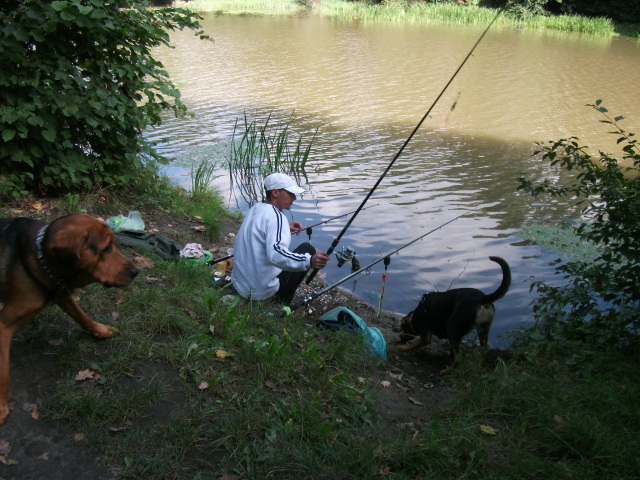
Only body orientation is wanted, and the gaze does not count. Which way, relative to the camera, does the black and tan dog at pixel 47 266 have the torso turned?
to the viewer's right

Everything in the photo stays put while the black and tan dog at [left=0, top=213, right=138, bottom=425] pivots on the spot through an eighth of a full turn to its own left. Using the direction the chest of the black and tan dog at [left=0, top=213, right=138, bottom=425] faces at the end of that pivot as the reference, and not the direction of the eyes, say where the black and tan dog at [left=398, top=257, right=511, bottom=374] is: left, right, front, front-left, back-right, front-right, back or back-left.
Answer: front-right

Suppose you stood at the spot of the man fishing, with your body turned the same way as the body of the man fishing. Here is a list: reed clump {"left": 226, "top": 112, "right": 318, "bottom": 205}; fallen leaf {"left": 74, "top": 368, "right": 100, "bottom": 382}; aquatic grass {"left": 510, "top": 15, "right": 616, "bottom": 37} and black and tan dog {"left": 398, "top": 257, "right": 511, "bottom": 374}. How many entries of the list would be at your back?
1

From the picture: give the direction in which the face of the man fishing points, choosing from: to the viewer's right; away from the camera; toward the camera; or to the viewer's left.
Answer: to the viewer's right

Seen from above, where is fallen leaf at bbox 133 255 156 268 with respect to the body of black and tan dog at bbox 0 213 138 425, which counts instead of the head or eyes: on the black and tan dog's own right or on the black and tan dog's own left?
on the black and tan dog's own left

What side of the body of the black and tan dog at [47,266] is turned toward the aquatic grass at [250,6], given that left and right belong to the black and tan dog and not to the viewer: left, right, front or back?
left

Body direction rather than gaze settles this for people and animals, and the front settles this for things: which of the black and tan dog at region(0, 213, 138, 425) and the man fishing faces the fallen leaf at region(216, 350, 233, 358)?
the black and tan dog

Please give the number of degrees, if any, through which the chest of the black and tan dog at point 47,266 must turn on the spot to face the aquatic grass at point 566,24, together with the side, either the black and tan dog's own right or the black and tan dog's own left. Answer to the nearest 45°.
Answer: approximately 45° to the black and tan dog's own left

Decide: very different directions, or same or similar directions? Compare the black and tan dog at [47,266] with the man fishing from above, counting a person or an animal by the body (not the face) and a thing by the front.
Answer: same or similar directions

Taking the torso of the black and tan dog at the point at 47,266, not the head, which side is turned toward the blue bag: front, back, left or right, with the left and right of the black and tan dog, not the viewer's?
front

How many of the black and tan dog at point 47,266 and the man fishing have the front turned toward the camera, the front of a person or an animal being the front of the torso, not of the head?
0

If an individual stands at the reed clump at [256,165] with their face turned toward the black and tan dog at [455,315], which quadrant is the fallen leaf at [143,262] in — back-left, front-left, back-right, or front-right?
front-right

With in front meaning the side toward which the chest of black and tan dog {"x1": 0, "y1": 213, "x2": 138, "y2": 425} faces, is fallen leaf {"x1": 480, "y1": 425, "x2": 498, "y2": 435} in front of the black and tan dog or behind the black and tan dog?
in front

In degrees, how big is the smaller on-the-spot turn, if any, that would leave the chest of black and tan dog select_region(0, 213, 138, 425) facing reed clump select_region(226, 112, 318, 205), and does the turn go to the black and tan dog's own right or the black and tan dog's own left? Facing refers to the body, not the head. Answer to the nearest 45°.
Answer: approximately 45° to the black and tan dog's own left

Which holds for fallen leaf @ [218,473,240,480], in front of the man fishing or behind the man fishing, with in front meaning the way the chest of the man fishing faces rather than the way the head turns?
behind

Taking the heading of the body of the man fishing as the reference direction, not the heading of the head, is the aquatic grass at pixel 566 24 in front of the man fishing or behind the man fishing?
in front
